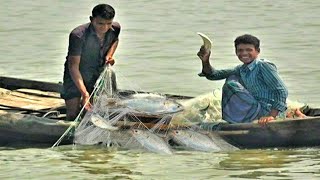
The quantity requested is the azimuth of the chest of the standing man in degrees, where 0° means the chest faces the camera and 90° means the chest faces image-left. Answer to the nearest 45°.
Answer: approximately 315°

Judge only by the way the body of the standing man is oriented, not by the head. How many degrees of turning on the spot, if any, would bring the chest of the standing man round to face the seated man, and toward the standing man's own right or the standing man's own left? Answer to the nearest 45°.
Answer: approximately 45° to the standing man's own left

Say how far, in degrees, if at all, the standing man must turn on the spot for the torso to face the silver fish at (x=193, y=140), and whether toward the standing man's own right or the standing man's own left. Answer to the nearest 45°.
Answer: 0° — they already face it

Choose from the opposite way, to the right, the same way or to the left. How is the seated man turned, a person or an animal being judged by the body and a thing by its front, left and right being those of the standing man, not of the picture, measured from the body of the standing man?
to the right

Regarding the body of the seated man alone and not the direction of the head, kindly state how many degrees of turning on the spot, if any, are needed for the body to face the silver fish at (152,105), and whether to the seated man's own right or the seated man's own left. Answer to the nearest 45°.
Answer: approximately 45° to the seated man's own right

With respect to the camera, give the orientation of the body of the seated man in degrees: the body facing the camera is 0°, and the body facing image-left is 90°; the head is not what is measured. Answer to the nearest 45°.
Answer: approximately 45°

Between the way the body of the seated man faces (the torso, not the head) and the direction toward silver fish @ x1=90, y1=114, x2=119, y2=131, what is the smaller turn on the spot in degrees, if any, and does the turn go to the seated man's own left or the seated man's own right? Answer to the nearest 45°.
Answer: approximately 45° to the seated man's own right
